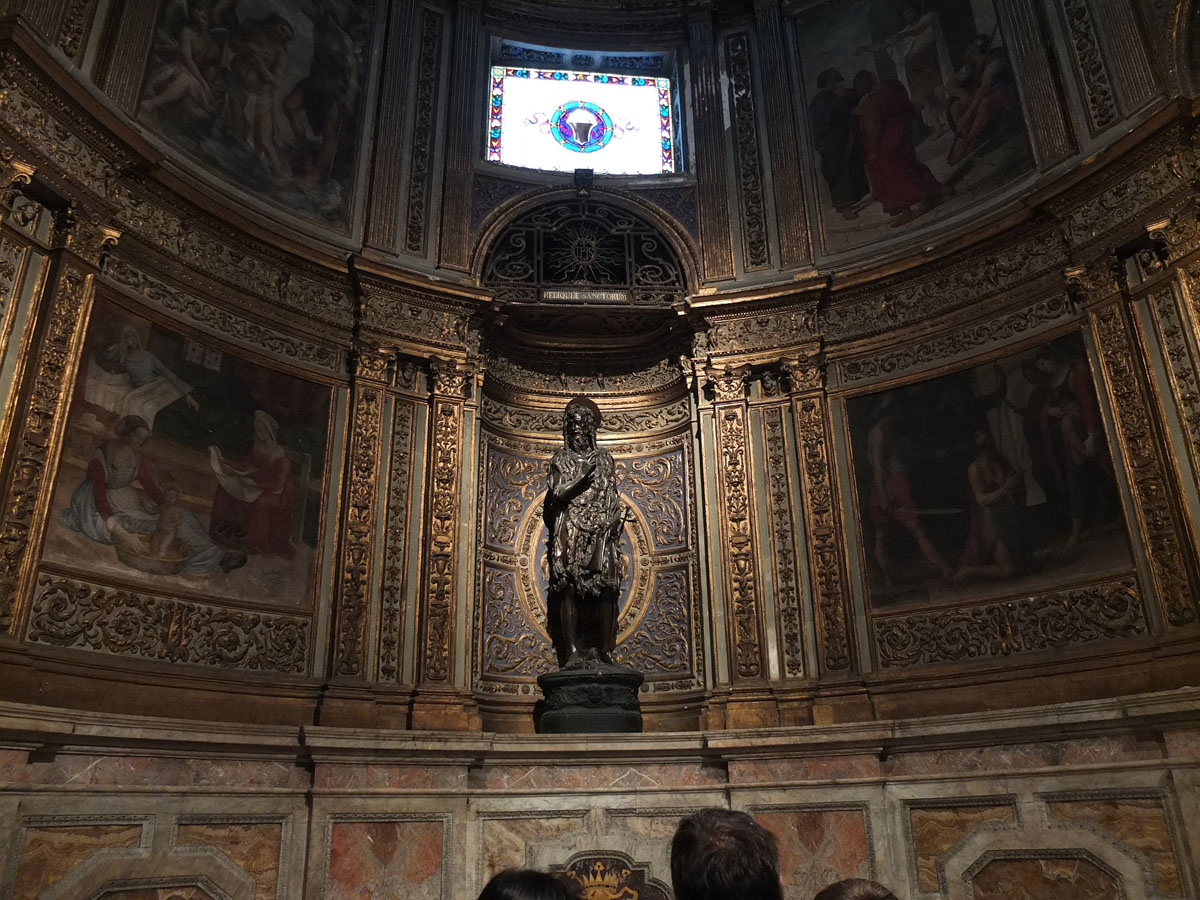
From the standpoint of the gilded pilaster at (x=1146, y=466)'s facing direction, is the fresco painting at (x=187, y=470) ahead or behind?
ahead

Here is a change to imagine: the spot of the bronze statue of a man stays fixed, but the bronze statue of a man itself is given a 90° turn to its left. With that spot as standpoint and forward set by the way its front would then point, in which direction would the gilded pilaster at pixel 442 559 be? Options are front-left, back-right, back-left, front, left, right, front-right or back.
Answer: back

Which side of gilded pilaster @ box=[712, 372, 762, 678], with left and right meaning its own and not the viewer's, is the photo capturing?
front

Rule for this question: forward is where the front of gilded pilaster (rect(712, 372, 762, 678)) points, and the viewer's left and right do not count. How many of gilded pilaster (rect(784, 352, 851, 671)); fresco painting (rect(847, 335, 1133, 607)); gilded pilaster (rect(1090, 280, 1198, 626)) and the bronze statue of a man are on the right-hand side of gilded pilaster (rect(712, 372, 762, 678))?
1

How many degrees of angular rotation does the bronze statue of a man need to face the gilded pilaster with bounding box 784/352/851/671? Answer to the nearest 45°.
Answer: approximately 90° to its left

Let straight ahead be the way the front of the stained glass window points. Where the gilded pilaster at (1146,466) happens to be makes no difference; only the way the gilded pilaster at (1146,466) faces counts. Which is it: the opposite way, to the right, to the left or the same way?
to the right

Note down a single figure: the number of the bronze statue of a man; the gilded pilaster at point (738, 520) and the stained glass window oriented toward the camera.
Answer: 3

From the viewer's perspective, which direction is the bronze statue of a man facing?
toward the camera

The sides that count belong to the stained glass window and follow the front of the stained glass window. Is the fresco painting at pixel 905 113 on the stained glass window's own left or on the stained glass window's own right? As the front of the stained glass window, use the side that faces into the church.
on the stained glass window's own left

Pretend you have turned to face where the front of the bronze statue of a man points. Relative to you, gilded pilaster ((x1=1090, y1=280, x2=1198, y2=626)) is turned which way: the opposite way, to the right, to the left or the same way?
to the right

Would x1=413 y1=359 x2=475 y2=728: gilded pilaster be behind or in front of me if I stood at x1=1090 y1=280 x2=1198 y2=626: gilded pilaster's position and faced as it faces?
in front

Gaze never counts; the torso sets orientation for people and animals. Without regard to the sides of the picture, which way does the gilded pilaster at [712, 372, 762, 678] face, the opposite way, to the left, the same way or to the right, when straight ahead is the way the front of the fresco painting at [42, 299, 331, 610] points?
to the right

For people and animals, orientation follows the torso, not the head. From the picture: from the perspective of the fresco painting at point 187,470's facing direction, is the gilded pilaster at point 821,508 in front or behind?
in front

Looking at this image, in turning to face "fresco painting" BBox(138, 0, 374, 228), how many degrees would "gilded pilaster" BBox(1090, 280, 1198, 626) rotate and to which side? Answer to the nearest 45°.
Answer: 0° — it already faces it
